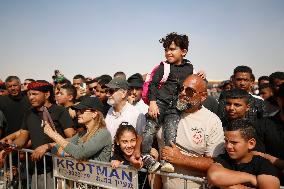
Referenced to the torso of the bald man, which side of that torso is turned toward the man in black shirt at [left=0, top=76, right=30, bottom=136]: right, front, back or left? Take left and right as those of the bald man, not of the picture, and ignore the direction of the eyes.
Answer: right

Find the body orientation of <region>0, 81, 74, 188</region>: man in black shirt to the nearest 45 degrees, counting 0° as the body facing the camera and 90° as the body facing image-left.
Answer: approximately 45°

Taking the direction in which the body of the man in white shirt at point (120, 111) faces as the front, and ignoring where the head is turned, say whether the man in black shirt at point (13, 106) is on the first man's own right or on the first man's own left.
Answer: on the first man's own right

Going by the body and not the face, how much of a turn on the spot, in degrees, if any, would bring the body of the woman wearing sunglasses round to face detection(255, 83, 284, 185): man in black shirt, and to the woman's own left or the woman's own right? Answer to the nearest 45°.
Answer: approximately 135° to the woman's own left

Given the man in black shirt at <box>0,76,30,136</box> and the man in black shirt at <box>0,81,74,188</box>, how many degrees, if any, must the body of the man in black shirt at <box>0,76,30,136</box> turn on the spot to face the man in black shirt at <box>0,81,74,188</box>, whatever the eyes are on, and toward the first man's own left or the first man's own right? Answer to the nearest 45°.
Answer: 0° — they already face them
